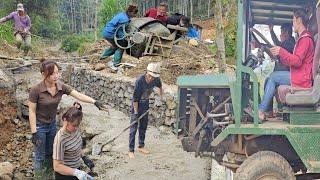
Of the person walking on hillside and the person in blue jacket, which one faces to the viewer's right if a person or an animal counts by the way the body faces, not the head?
the person in blue jacket

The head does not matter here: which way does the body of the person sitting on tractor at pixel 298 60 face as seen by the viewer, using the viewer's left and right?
facing to the left of the viewer

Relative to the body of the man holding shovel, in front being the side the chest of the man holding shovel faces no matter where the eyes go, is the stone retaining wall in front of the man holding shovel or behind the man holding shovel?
behind

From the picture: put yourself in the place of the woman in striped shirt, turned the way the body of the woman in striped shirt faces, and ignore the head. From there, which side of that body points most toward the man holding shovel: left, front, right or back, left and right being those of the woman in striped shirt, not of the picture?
left

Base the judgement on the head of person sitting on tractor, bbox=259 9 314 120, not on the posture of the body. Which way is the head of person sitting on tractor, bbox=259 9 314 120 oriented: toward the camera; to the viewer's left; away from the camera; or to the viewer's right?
to the viewer's left

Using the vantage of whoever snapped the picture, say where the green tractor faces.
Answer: facing to the left of the viewer

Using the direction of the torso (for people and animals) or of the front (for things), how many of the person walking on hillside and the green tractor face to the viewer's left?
1

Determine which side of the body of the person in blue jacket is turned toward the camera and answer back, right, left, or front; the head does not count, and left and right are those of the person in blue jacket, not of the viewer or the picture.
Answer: right
